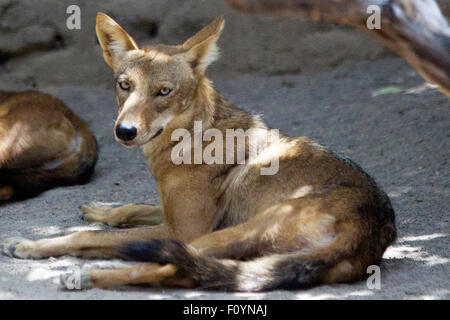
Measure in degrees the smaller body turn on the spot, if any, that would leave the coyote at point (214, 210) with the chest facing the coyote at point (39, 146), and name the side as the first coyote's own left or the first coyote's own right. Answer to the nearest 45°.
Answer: approximately 45° to the first coyote's own right

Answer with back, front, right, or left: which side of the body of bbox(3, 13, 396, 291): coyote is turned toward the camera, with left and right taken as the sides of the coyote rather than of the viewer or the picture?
left
